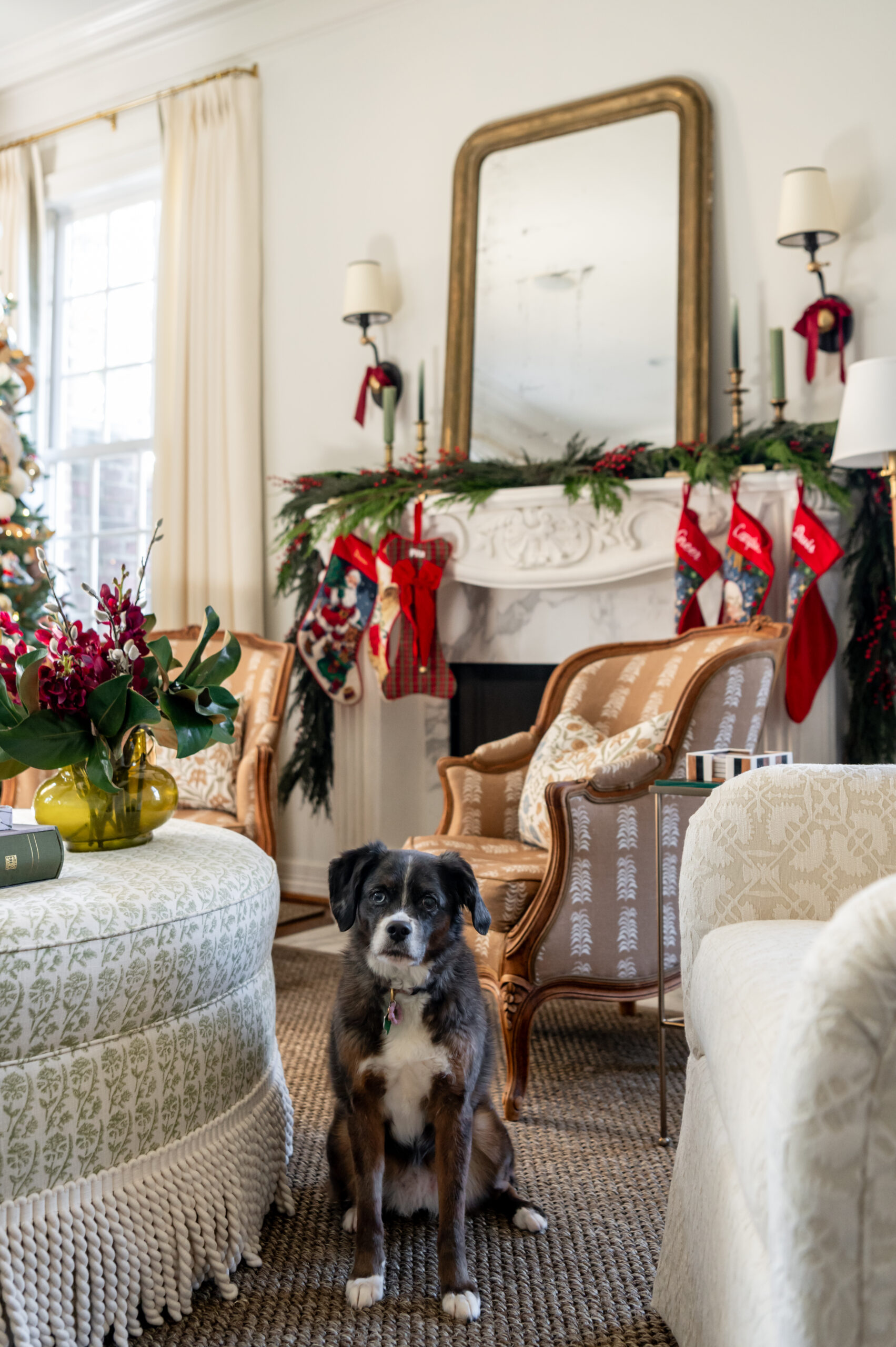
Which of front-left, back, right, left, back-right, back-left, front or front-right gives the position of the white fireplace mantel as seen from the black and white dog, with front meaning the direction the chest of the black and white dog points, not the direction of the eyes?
back

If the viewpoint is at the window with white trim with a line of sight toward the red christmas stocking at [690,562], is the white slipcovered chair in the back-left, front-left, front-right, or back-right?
front-right

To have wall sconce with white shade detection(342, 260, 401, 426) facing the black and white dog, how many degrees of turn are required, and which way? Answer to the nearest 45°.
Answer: approximately 45° to its left

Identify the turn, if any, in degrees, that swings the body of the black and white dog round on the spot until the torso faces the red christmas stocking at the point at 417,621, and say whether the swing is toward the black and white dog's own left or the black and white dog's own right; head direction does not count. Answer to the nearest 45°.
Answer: approximately 180°

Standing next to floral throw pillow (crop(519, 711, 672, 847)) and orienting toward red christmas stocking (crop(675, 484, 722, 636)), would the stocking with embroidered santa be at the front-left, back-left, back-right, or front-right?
front-left

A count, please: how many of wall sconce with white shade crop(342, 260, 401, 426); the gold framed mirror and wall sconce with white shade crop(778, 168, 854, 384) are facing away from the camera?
0

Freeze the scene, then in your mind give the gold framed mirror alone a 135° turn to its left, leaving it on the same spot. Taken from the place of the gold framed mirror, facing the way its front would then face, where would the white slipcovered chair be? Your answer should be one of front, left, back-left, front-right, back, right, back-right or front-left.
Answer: right

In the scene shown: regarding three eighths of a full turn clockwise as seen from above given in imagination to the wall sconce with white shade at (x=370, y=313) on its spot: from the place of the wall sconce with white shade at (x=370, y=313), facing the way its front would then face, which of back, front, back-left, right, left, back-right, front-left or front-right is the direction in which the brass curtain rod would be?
front-left

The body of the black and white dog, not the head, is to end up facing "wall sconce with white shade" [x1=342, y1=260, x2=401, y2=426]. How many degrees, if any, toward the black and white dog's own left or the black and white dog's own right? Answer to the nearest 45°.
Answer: approximately 180°

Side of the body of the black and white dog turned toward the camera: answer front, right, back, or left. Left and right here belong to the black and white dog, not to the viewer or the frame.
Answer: front

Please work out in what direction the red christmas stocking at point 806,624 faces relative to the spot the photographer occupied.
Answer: facing the viewer and to the left of the viewer
